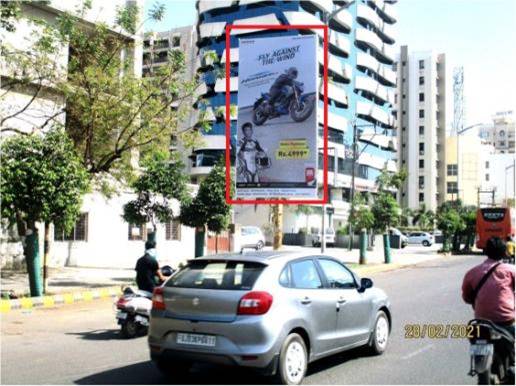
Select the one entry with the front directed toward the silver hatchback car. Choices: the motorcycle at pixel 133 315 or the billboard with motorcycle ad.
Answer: the billboard with motorcycle ad

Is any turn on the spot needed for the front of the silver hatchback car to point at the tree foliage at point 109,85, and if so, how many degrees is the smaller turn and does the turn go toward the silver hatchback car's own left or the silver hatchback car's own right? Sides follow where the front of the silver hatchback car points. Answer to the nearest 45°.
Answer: approximately 45° to the silver hatchback car's own left

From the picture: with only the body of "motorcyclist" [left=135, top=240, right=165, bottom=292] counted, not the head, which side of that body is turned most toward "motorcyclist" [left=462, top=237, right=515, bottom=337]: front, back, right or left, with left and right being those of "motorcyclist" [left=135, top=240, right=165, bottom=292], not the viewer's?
right

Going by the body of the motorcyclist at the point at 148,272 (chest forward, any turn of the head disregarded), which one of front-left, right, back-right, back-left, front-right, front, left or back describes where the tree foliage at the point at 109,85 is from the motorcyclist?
front-left

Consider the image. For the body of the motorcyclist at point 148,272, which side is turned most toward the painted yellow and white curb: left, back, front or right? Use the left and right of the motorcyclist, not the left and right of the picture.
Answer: left

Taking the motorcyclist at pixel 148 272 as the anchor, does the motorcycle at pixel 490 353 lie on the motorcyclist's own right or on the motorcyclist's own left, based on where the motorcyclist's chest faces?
on the motorcyclist's own right

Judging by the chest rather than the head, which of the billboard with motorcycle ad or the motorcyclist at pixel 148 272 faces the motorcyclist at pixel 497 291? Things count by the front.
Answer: the billboard with motorcycle ad

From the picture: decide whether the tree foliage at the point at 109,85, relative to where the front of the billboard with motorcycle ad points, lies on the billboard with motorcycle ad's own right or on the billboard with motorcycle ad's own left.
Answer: on the billboard with motorcycle ad's own right

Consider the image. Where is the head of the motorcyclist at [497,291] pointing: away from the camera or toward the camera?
away from the camera

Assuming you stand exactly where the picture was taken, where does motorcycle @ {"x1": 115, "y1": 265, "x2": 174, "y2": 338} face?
facing away from the viewer and to the right of the viewer

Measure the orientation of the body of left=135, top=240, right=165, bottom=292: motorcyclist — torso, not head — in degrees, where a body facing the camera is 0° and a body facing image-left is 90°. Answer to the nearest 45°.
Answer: approximately 225°

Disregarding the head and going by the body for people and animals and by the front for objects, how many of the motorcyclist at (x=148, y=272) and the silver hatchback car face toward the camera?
0

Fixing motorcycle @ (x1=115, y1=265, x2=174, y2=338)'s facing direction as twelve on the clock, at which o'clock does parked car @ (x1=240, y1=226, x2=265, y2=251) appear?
The parked car is roughly at 11 o'clock from the motorcycle.

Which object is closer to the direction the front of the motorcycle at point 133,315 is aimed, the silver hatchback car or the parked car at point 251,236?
the parked car
